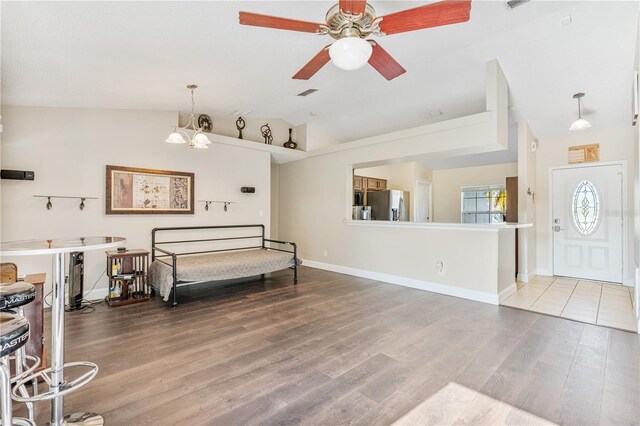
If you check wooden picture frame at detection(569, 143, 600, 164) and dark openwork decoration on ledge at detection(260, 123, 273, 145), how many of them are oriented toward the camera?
2

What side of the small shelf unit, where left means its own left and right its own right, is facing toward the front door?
left

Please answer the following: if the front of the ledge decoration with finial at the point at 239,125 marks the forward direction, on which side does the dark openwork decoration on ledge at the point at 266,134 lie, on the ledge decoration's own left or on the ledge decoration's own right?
on the ledge decoration's own left

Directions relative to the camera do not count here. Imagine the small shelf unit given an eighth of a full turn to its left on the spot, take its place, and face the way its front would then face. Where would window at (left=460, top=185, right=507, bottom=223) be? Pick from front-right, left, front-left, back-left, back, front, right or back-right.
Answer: front-left

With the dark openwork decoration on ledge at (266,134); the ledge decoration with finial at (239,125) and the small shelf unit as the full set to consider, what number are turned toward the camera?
3

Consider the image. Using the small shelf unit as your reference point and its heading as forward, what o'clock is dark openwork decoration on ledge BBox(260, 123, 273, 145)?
The dark openwork decoration on ledge is roughly at 8 o'clock from the small shelf unit.

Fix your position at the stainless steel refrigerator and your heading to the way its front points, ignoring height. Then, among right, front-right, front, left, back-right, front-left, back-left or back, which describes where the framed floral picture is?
right

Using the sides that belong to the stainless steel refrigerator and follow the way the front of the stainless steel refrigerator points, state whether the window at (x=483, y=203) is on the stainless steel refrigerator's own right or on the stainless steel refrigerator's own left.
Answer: on the stainless steel refrigerator's own left

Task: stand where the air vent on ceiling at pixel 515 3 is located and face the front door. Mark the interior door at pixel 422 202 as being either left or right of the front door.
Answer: left

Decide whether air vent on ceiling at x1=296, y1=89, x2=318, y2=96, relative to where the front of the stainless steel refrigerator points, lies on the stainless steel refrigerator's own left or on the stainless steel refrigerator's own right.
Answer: on the stainless steel refrigerator's own right
